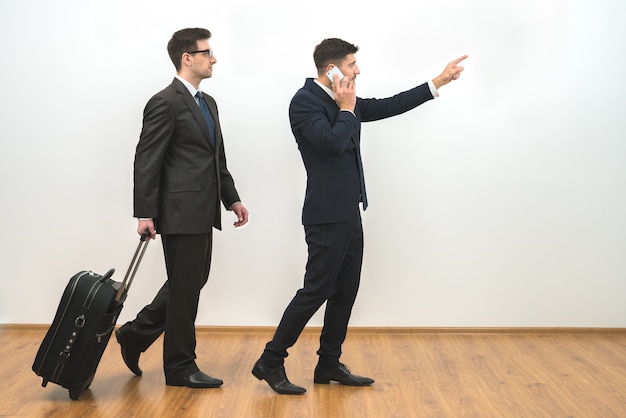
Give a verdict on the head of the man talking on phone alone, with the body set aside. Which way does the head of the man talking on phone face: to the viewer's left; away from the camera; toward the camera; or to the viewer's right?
to the viewer's right

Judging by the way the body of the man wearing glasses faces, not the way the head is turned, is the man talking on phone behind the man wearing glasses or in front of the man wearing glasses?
in front

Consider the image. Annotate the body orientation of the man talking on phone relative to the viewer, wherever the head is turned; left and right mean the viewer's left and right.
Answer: facing to the right of the viewer

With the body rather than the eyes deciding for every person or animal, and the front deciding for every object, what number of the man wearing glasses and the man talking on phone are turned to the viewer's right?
2

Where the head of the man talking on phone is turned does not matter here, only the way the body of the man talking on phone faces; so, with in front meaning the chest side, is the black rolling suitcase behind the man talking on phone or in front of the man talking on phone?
behind

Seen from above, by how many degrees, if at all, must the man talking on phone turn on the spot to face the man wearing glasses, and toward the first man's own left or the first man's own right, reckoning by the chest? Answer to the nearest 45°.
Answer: approximately 180°

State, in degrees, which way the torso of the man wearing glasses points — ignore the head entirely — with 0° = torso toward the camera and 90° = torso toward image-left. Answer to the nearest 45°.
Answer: approximately 270°

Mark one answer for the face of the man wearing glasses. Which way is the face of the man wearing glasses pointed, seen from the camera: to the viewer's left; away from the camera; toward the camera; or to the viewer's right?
to the viewer's right
